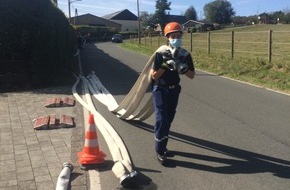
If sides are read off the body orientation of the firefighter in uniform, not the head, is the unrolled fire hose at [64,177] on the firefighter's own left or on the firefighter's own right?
on the firefighter's own right

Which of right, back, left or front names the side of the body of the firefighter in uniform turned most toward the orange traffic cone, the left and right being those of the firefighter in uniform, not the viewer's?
right

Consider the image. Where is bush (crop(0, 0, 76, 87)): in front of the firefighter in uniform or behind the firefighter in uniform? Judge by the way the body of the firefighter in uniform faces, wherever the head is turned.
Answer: behind

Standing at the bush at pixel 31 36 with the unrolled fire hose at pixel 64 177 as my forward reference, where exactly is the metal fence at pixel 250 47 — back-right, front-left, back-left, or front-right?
back-left

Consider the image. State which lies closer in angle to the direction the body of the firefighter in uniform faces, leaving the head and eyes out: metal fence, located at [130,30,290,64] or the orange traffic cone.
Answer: the orange traffic cone

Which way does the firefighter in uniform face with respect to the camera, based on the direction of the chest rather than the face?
toward the camera

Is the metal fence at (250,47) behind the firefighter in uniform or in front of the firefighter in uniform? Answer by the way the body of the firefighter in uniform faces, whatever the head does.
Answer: behind
